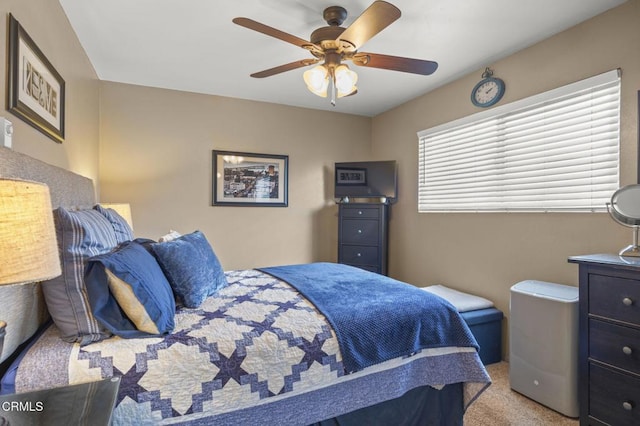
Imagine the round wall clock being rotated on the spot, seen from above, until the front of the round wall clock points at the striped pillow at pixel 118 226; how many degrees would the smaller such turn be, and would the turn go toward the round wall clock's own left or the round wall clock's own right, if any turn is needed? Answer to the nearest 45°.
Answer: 0° — it already faces it

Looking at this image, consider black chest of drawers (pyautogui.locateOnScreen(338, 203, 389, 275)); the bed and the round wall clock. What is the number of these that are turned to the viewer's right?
1

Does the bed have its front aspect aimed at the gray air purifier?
yes

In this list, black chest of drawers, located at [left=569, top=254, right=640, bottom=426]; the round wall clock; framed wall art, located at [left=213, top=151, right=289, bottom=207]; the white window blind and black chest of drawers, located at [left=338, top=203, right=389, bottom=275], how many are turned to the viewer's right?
0

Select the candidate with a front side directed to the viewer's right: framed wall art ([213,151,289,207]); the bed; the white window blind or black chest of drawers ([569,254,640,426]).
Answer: the bed

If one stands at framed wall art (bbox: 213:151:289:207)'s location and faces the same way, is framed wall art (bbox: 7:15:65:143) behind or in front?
in front

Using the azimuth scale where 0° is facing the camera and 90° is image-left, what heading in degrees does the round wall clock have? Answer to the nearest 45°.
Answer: approximately 45°

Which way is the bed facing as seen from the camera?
to the viewer's right

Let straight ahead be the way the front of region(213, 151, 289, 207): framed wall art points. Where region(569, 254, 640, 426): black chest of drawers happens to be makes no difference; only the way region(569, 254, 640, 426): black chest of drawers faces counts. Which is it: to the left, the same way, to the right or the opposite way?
to the right

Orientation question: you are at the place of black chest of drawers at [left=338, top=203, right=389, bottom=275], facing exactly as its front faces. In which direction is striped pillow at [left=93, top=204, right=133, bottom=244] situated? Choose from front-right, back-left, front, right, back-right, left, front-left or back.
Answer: front

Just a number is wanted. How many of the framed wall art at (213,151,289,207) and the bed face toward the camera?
1

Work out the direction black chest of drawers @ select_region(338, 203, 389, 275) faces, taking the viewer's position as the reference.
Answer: facing the viewer and to the left of the viewer

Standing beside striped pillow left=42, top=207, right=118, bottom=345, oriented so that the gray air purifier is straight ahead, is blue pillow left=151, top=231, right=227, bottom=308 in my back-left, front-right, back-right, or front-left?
front-left

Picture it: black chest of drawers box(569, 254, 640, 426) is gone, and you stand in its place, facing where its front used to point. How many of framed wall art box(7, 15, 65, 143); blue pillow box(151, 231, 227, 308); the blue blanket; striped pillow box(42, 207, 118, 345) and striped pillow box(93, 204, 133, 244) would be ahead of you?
5

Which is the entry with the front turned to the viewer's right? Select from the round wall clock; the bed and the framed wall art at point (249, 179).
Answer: the bed

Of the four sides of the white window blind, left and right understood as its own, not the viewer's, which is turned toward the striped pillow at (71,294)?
front

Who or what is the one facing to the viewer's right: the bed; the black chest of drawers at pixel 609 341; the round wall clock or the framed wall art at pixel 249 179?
the bed

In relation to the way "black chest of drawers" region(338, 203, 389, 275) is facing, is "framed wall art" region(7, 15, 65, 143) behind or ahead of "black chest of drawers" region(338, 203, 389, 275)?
ahead

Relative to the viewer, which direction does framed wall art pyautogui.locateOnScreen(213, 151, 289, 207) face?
toward the camera
